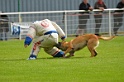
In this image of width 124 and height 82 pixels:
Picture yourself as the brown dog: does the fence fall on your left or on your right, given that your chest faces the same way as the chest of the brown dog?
on your right

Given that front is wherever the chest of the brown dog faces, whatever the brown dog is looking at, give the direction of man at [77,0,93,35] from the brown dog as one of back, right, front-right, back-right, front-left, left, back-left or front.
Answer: right

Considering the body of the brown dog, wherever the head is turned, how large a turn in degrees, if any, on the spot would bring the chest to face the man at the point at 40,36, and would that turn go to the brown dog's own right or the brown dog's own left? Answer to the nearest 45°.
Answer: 0° — it already faces them

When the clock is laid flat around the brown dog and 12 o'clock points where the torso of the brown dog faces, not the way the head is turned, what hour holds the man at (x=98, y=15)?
The man is roughly at 3 o'clock from the brown dog.

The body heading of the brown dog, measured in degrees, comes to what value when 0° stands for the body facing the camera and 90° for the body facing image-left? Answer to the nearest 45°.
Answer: approximately 90°
